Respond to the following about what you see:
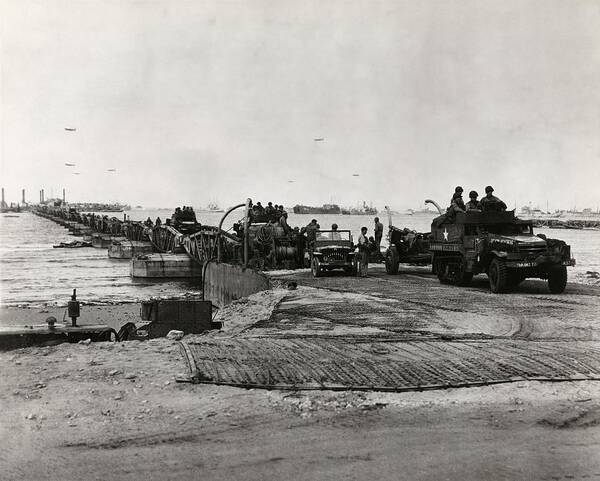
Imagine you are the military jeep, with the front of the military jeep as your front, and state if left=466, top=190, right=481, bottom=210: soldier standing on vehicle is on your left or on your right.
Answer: on your left

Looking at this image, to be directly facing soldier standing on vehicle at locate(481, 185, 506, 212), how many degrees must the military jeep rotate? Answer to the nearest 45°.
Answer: approximately 45° to its left

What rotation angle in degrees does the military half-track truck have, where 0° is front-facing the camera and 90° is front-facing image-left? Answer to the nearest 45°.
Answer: approximately 315°

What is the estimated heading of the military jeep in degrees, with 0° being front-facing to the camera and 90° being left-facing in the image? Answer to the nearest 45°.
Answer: approximately 0°

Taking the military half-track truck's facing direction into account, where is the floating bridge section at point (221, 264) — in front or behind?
behind

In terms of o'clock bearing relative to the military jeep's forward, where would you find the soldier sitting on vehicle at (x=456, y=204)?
The soldier sitting on vehicle is roughly at 10 o'clock from the military jeep.
